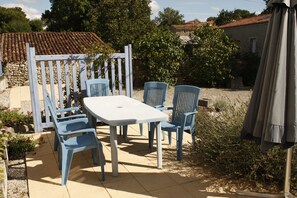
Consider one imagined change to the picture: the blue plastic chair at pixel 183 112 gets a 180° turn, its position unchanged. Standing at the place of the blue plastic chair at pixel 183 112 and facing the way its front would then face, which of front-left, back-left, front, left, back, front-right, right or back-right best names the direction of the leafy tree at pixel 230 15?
front-left

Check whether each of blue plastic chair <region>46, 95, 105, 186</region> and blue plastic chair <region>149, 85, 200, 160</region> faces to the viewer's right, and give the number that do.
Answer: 1

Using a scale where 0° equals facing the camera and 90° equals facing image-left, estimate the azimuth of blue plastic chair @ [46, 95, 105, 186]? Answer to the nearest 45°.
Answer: approximately 270°

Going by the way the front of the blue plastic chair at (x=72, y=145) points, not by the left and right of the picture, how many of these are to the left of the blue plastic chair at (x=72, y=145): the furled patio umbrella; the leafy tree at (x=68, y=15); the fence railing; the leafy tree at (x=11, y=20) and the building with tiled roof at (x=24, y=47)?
4

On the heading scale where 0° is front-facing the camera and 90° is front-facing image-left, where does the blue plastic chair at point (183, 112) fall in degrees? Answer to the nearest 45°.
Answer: approximately 45°

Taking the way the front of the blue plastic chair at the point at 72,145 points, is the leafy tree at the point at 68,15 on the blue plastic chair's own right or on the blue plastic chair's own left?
on the blue plastic chair's own left

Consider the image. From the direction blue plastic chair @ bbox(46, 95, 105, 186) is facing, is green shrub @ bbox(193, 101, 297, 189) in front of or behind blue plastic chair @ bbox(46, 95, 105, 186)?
in front

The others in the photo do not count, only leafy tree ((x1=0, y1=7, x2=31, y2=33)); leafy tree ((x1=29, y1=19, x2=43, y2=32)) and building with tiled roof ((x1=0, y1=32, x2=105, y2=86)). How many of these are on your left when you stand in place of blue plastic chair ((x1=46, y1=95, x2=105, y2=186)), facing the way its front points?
3

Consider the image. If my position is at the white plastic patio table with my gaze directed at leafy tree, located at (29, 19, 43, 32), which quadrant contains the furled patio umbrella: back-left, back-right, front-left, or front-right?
back-right

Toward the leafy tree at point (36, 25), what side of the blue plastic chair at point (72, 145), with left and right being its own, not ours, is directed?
left

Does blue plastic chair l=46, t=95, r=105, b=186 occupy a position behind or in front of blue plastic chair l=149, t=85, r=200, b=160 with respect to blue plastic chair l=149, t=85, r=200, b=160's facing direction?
in front

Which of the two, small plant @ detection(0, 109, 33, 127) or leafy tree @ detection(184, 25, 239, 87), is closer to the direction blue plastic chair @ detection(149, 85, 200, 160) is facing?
the small plant

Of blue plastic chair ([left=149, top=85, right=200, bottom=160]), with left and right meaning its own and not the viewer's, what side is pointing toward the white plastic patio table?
front

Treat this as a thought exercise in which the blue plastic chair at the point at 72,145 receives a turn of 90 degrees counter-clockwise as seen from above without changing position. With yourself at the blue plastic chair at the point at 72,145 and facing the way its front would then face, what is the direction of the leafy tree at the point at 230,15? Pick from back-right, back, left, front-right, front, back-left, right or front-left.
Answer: front-right

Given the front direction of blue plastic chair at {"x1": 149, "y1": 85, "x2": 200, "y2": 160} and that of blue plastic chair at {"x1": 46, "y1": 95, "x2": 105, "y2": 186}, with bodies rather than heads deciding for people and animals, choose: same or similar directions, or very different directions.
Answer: very different directions

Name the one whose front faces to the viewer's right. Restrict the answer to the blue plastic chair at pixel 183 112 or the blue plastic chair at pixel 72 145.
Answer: the blue plastic chair at pixel 72 145

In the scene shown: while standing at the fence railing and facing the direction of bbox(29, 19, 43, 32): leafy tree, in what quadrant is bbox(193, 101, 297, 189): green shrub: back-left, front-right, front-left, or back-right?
back-right
